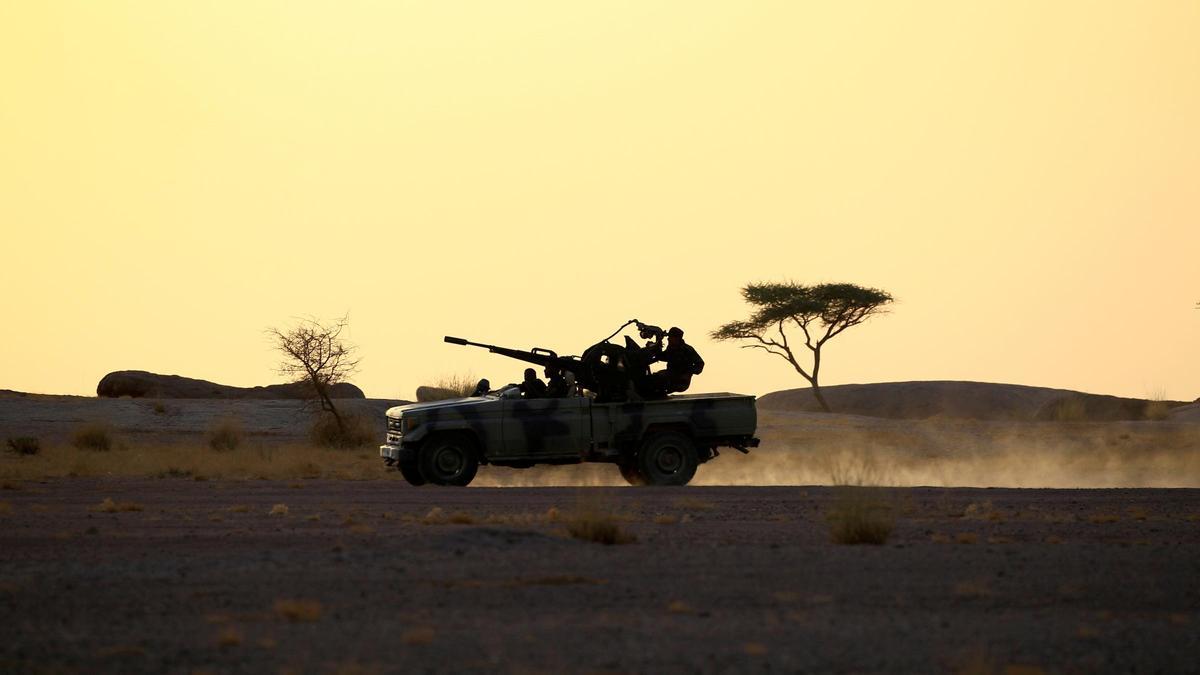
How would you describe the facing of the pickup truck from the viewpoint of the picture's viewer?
facing to the left of the viewer

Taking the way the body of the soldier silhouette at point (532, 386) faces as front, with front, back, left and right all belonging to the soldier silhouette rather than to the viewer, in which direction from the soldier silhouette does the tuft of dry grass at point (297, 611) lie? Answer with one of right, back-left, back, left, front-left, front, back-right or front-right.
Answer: left

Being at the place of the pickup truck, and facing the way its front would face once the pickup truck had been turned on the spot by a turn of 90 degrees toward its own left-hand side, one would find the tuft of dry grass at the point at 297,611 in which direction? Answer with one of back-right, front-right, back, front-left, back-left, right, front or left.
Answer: front

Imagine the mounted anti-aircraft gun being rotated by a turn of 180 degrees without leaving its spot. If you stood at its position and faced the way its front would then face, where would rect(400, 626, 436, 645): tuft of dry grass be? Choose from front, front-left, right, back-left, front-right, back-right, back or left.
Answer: right

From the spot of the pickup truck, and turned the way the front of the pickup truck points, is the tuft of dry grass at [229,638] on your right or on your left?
on your left

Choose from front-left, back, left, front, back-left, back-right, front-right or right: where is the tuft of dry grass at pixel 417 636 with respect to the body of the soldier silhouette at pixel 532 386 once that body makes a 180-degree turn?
right

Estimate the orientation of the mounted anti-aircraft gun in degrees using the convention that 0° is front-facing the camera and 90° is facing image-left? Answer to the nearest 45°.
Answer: approximately 90°

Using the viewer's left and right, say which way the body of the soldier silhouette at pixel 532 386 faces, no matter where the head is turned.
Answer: facing to the left of the viewer

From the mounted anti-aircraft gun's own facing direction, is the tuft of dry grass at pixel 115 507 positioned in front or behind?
in front

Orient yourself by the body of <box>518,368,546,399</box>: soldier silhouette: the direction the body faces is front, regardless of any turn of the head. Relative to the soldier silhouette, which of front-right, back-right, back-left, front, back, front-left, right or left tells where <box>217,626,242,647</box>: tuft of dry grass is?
left
